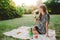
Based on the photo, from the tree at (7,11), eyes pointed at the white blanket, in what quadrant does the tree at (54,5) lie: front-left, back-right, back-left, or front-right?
front-left

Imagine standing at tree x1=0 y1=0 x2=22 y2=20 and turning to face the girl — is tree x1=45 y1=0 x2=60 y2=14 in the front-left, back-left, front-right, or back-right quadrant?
front-left

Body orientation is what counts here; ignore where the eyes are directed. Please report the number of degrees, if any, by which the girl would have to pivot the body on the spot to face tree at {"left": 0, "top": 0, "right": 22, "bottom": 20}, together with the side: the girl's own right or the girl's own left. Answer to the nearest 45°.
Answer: approximately 90° to the girl's own right
